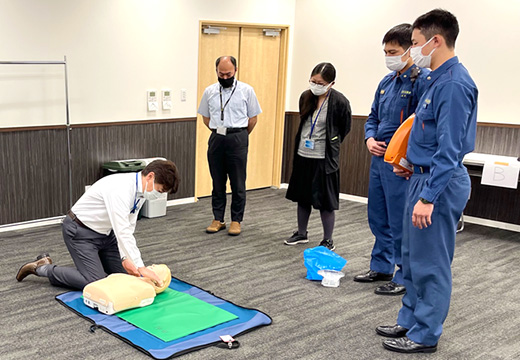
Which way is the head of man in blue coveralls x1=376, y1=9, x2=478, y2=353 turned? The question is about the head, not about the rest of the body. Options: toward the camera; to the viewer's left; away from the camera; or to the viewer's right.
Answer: to the viewer's left

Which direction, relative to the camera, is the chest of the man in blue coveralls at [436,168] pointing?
to the viewer's left

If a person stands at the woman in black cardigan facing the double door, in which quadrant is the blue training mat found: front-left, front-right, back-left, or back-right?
back-left

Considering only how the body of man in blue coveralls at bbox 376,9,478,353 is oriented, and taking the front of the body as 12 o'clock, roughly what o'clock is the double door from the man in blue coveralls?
The double door is roughly at 2 o'clock from the man in blue coveralls.

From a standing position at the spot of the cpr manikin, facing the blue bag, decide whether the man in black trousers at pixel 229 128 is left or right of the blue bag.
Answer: left

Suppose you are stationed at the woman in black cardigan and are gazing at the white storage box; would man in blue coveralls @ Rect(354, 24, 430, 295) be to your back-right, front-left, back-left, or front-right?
back-left

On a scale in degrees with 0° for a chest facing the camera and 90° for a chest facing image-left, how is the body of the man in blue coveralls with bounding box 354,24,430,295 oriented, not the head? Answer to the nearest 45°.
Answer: approximately 45°

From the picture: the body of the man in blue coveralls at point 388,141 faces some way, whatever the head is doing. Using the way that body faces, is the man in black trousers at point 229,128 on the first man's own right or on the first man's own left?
on the first man's own right

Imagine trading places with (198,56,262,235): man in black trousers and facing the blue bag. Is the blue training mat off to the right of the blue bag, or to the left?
right

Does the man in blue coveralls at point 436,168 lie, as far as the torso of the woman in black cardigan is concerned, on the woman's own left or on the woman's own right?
on the woman's own left

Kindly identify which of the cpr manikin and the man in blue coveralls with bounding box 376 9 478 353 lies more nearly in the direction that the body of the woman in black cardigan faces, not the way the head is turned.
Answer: the cpr manikin

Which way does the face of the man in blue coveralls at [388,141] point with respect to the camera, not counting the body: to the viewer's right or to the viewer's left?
to the viewer's left
